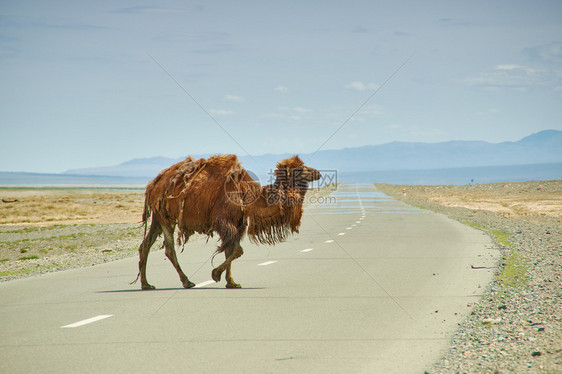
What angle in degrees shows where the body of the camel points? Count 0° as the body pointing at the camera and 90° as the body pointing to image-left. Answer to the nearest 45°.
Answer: approximately 270°
